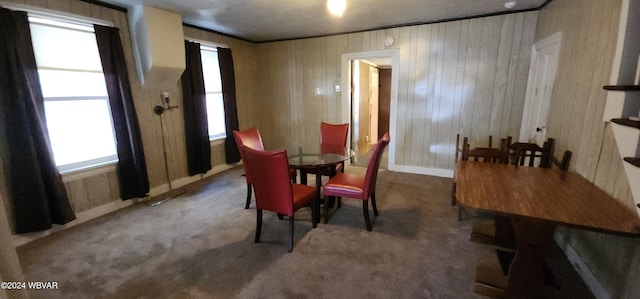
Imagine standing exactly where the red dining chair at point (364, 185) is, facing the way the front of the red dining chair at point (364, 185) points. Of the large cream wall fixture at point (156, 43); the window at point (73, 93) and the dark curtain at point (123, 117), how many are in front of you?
3

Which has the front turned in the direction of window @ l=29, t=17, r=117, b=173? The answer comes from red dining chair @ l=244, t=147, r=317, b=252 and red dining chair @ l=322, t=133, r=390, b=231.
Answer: red dining chair @ l=322, t=133, r=390, b=231

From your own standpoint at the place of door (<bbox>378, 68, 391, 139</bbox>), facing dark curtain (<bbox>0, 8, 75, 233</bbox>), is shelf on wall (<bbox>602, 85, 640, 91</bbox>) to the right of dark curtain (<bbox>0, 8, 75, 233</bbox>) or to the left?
left

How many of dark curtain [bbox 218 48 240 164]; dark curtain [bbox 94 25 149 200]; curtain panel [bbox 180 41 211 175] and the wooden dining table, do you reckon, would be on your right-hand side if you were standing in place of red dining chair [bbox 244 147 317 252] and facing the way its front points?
1

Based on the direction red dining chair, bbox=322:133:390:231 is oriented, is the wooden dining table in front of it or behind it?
behind

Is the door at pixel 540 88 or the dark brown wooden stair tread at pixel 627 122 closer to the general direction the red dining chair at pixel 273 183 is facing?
the door

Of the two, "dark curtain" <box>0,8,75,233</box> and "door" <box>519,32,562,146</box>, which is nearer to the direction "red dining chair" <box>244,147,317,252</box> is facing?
the door

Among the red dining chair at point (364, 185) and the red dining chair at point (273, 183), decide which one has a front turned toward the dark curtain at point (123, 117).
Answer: the red dining chair at point (364, 185)

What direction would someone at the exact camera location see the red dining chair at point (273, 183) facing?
facing away from the viewer and to the right of the viewer

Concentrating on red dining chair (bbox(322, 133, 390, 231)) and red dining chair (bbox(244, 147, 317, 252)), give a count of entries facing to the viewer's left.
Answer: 1

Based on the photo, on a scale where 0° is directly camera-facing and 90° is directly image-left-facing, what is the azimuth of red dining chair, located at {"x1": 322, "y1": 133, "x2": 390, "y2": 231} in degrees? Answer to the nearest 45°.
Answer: approximately 90°

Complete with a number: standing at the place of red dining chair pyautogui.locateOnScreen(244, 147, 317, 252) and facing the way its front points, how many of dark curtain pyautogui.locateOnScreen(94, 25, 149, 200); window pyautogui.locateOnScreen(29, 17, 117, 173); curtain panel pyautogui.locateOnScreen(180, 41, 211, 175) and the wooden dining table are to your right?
1

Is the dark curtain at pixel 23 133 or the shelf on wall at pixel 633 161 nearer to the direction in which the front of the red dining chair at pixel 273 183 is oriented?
the shelf on wall

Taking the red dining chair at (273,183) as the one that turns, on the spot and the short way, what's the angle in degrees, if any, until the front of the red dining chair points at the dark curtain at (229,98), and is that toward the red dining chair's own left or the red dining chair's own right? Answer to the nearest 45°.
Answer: approximately 45° to the red dining chair's own left
